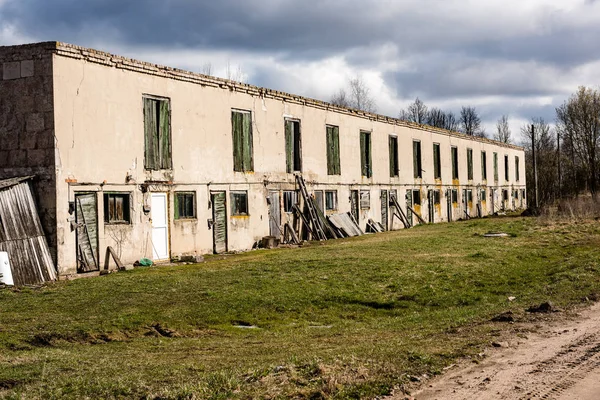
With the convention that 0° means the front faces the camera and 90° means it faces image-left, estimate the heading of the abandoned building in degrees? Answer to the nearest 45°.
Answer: approximately 315°
